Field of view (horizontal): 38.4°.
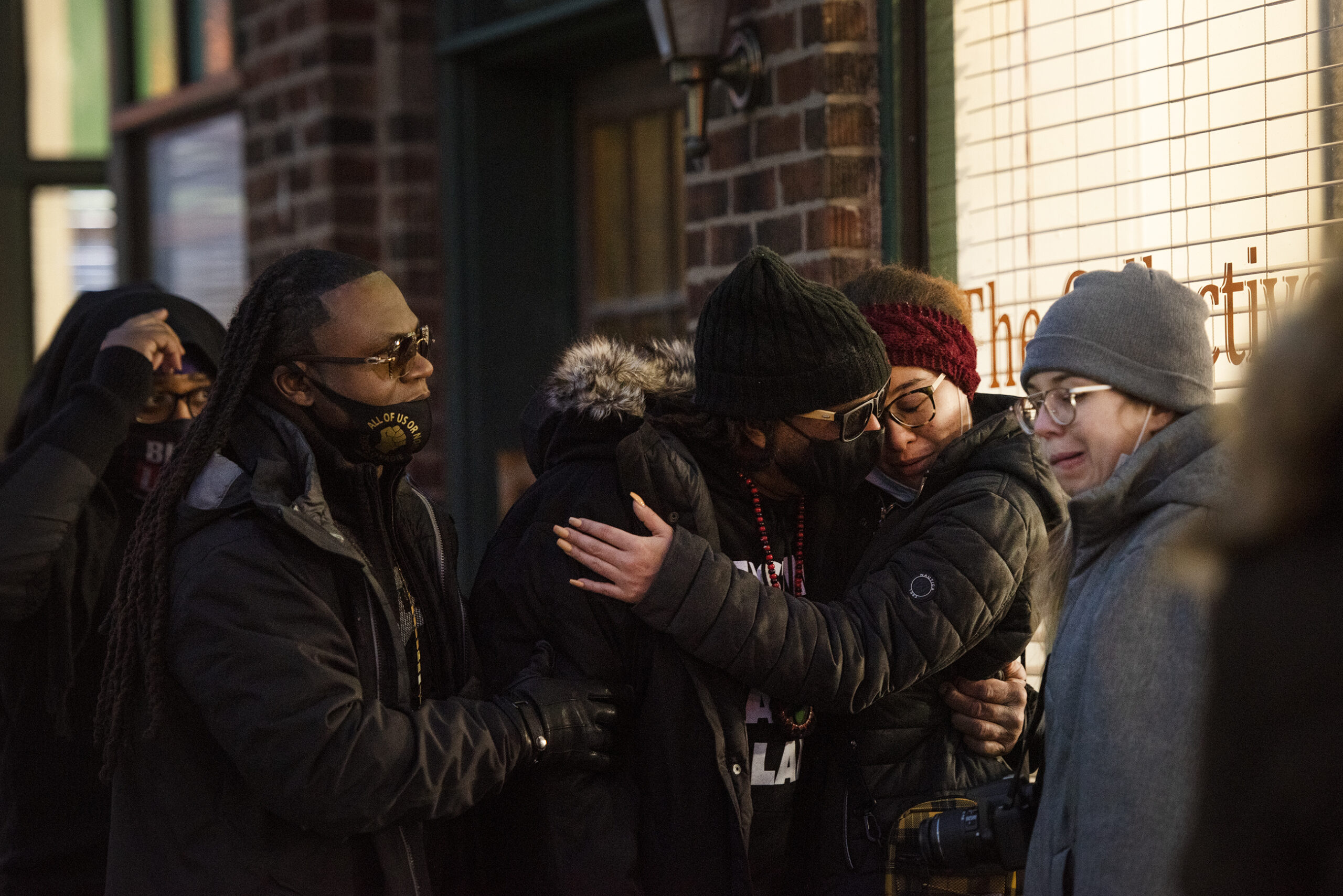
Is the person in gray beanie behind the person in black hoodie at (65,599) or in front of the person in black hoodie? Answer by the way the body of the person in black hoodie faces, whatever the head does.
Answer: in front

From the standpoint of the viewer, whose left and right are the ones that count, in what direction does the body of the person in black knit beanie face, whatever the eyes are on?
facing the viewer and to the right of the viewer

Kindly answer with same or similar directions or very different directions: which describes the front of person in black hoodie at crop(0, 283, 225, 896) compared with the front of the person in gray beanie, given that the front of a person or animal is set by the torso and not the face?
very different directions

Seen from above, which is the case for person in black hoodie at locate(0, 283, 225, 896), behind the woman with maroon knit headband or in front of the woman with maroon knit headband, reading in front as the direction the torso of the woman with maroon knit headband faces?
in front

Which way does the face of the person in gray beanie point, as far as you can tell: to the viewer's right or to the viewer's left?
to the viewer's left

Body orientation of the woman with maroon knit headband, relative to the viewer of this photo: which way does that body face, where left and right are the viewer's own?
facing to the left of the viewer

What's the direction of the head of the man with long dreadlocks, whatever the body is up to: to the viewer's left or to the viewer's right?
to the viewer's right

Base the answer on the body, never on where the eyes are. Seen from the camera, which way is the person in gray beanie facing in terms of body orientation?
to the viewer's left

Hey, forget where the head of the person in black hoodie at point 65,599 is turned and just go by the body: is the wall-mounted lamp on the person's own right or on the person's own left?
on the person's own left

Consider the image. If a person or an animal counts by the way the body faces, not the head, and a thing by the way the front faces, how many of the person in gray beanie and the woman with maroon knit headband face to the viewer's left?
2

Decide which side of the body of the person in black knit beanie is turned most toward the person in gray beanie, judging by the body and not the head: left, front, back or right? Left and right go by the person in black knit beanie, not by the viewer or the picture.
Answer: front

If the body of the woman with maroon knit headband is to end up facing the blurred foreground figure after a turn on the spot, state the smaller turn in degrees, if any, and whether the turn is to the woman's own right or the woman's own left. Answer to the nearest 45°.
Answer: approximately 90° to the woman's own left

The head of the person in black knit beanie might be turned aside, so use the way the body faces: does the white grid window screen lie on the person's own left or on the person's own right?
on the person's own left
